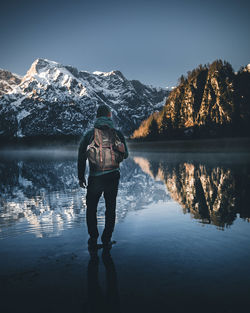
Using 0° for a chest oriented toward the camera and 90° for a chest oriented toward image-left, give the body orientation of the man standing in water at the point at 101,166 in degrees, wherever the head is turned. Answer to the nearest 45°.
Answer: approximately 180°
